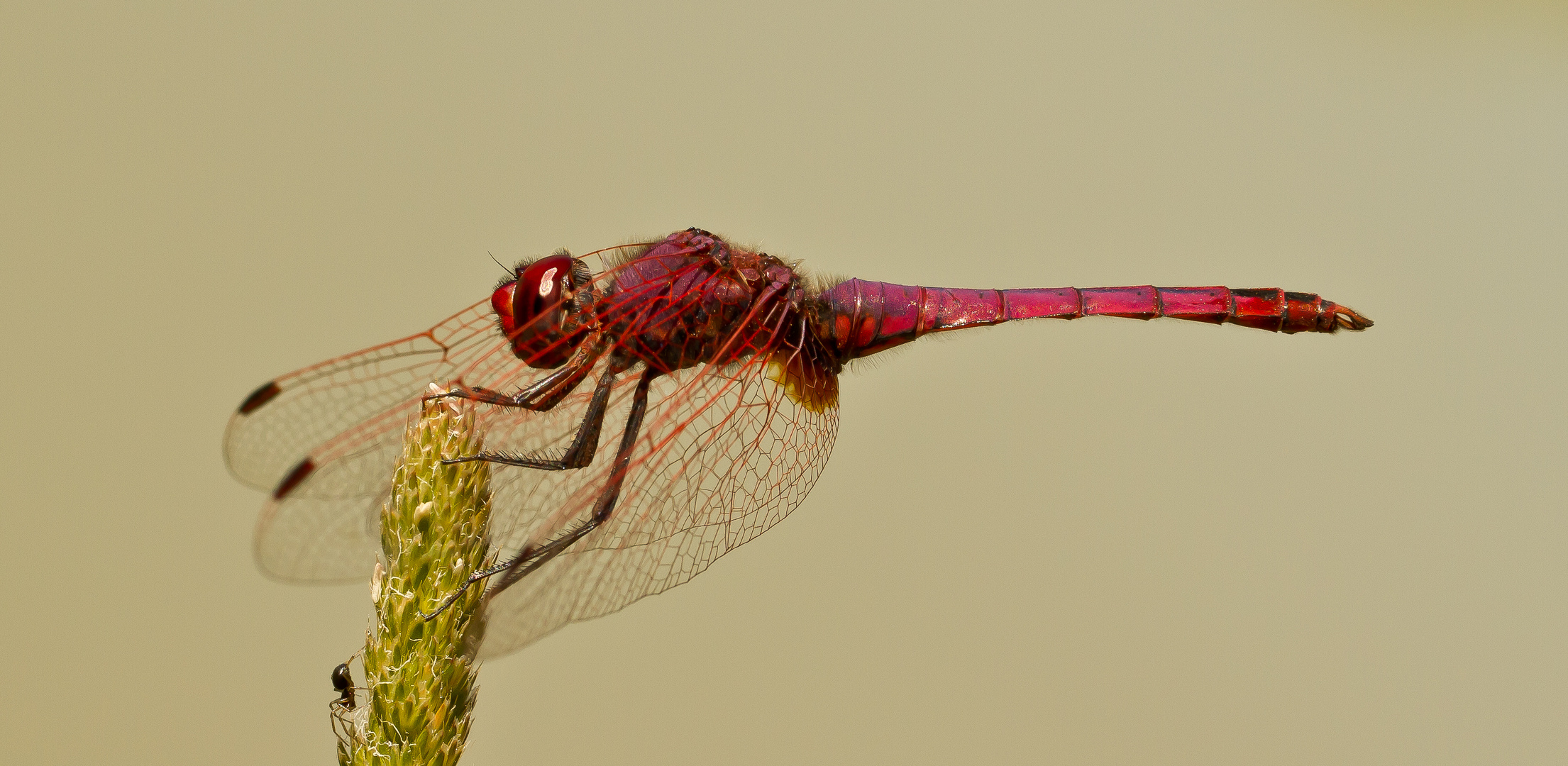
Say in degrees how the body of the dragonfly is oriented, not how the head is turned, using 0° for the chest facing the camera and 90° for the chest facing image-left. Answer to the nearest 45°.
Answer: approximately 90°
